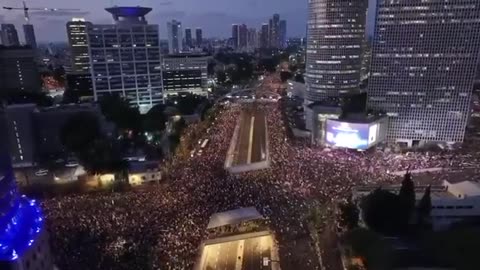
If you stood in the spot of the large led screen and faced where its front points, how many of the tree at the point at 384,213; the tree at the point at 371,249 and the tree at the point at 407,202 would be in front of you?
3

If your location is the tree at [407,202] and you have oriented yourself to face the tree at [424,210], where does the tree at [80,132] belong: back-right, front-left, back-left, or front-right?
back-left

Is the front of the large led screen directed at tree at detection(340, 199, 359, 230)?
yes

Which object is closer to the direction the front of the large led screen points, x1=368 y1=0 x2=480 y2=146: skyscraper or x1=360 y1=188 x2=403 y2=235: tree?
the tree

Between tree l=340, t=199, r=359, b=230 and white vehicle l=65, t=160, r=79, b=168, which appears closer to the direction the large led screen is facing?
the tree

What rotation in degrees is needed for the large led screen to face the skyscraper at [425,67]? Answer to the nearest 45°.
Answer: approximately 135° to its left

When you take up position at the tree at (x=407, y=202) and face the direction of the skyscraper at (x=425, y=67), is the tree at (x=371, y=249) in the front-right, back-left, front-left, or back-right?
back-left

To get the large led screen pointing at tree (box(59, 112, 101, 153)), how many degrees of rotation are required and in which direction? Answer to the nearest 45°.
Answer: approximately 45° to its right

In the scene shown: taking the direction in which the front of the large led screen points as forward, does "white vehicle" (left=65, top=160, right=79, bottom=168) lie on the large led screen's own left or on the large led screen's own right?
on the large led screen's own right

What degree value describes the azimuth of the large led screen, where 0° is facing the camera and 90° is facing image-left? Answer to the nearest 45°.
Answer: approximately 0°

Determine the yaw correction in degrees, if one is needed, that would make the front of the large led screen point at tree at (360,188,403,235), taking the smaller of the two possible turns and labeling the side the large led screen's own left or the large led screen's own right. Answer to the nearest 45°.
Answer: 0° — it already faces it

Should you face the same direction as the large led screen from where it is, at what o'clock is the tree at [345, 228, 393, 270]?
The tree is roughly at 12 o'clock from the large led screen.

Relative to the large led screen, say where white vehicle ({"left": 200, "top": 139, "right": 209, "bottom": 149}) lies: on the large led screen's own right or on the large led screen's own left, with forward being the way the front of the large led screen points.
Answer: on the large led screen's own right
